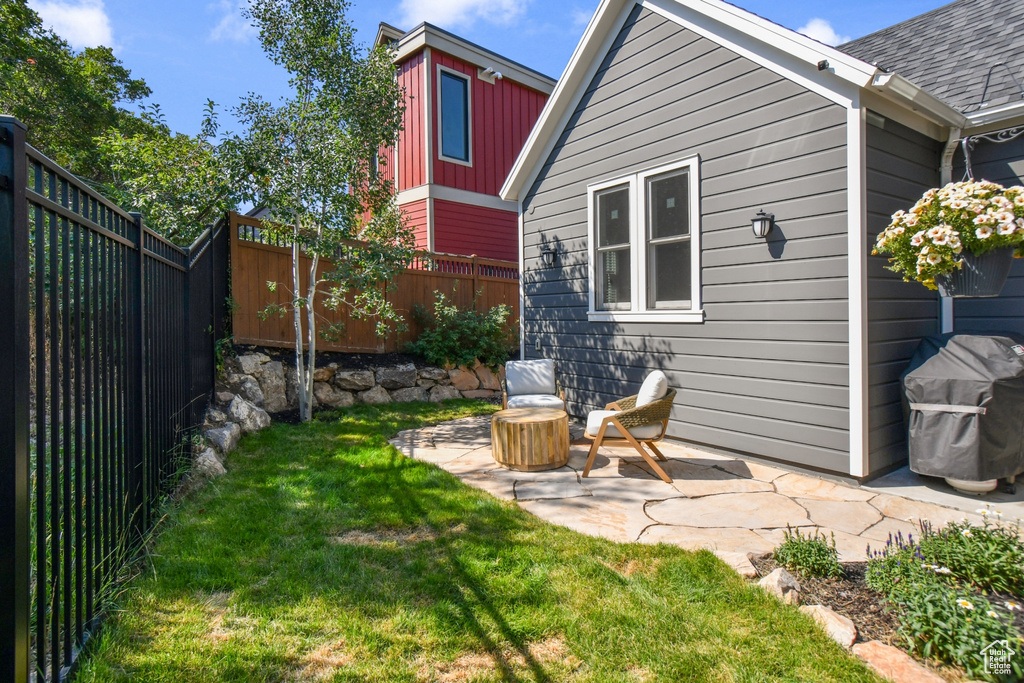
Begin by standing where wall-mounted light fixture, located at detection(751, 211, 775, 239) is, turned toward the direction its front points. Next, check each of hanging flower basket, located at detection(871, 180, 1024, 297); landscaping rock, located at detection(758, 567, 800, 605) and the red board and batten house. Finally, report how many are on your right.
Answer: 1

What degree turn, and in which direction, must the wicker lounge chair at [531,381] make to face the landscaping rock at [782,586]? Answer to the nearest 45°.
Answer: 0° — it already faces it

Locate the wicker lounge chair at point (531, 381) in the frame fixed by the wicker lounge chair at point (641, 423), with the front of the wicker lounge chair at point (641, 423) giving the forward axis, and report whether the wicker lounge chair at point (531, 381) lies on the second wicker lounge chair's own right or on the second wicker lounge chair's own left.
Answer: on the second wicker lounge chair's own right

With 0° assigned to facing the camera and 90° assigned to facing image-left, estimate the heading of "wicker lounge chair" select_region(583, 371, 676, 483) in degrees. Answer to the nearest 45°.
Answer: approximately 90°

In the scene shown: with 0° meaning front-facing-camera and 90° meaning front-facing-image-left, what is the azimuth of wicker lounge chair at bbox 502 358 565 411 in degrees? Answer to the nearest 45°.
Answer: approximately 0°

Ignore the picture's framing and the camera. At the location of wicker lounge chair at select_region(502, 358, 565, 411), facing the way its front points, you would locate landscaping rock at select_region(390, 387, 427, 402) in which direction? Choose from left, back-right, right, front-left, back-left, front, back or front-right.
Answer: back-right

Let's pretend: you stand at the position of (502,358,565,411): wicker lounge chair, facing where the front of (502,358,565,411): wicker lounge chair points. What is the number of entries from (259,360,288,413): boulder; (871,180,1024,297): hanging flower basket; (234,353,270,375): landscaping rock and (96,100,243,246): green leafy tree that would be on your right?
3

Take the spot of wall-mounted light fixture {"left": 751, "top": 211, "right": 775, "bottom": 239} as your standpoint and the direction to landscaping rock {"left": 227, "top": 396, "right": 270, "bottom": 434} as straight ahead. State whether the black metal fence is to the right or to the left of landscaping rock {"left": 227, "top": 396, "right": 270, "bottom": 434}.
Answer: left

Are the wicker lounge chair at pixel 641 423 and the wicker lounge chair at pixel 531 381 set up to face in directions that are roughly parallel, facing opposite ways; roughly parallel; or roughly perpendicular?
roughly perpendicular

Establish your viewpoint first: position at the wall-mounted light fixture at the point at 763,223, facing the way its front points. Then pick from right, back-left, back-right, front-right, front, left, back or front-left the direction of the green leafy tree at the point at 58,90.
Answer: front-right

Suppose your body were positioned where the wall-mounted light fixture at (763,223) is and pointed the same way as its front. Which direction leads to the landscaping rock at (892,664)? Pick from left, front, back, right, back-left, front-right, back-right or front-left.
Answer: front-left

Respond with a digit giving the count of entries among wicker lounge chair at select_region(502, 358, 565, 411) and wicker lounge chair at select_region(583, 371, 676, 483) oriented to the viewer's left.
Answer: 1
